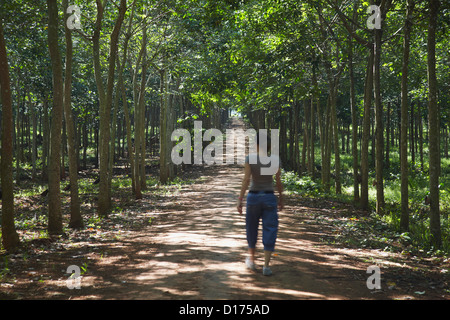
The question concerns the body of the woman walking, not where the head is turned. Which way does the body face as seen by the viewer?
away from the camera
